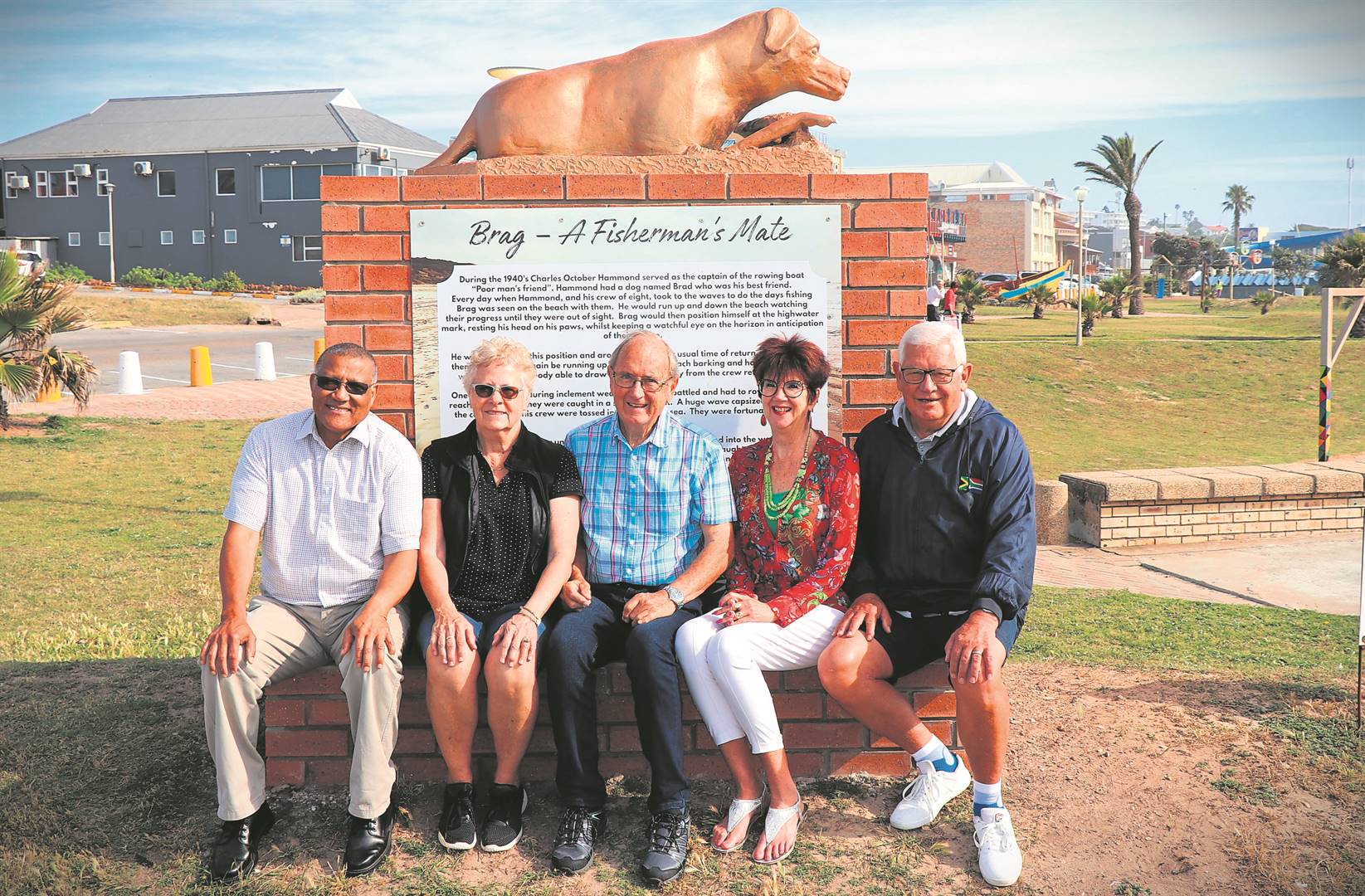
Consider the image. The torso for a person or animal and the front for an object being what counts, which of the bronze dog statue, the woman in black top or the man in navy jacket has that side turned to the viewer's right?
the bronze dog statue

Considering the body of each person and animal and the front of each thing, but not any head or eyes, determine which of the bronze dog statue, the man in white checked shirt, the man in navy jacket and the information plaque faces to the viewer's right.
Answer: the bronze dog statue

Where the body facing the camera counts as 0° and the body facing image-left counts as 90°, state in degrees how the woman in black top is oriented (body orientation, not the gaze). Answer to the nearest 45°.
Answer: approximately 0°

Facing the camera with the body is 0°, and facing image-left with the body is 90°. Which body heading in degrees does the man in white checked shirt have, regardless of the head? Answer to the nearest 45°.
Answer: approximately 0°

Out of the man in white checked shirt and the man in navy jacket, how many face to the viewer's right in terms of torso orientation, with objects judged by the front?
0

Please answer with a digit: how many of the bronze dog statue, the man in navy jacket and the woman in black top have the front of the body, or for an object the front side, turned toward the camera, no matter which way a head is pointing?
2

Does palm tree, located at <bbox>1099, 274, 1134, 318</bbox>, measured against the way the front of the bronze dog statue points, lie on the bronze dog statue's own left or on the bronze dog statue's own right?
on the bronze dog statue's own left

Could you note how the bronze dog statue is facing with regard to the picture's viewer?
facing to the right of the viewer

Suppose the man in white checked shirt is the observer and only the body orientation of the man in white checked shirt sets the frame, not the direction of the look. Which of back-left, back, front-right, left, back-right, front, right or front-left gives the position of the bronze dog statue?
back-left
